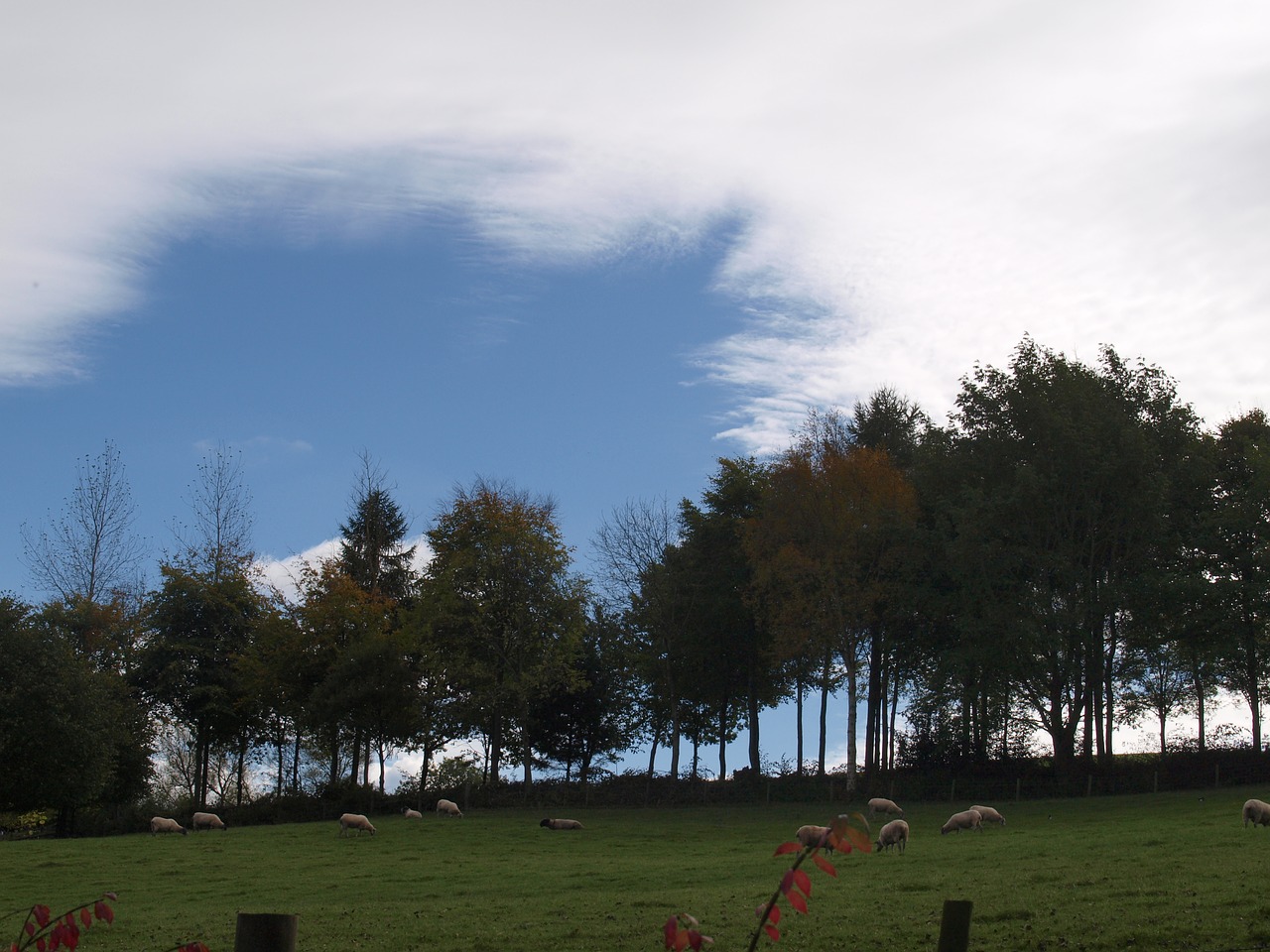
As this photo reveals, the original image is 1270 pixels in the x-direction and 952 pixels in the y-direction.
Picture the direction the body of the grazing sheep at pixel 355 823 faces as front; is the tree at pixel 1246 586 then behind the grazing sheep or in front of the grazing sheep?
in front

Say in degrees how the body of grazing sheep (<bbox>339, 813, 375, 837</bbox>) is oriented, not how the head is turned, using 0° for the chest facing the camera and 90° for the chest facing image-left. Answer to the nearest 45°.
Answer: approximately 270°

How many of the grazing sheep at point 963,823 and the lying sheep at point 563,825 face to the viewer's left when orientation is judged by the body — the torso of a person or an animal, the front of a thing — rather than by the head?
2

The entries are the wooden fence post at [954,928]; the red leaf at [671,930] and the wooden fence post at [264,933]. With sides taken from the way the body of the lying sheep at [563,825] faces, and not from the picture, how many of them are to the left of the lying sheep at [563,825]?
3

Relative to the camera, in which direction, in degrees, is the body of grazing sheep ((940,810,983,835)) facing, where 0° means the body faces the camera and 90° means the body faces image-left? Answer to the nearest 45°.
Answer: approximately 90°

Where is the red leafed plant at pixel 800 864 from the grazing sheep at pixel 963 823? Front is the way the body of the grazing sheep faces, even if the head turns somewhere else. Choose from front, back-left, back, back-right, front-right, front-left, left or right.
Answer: left

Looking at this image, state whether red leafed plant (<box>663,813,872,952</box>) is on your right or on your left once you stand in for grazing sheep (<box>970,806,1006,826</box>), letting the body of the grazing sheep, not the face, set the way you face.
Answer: on your right

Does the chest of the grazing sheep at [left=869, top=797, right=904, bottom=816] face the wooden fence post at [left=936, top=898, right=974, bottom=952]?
no

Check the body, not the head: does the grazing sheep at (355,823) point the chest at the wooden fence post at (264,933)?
no

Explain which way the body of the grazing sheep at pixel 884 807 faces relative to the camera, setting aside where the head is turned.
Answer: to the viewer's right

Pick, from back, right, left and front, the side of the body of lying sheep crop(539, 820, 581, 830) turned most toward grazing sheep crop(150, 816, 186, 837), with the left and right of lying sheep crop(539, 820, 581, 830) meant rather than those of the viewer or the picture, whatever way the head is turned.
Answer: front

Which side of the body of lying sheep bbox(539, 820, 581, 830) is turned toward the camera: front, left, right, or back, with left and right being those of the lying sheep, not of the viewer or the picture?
left

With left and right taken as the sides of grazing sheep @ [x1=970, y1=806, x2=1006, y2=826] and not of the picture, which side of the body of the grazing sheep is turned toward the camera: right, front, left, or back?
right

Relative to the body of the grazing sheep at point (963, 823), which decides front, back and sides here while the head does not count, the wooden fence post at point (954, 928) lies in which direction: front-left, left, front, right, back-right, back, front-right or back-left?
left
